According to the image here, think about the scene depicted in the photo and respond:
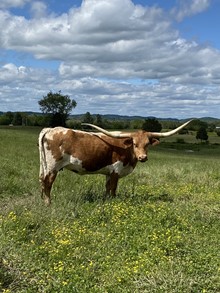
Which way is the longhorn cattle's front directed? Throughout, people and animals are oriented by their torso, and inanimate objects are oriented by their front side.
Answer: to the viewer's right
